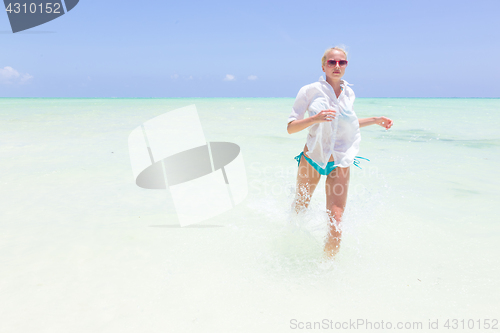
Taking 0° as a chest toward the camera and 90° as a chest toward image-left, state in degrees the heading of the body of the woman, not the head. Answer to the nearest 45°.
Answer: approximately 0°
